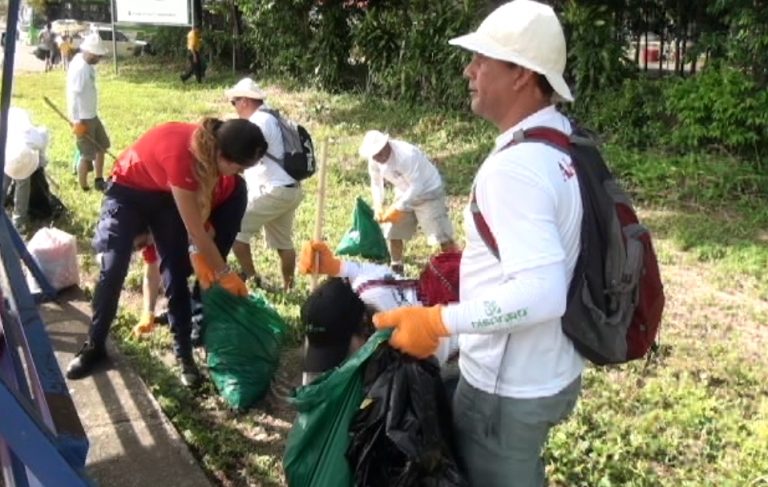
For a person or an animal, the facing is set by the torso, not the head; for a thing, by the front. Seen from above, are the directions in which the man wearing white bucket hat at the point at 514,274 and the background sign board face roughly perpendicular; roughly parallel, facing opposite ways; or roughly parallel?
roughly perpendicular

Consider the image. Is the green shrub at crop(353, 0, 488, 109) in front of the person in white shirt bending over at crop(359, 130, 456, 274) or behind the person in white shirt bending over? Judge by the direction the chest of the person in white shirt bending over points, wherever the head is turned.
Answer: behind

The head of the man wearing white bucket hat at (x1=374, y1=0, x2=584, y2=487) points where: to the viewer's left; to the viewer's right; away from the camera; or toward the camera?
to the viewer's left

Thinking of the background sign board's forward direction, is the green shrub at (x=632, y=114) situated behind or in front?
in front

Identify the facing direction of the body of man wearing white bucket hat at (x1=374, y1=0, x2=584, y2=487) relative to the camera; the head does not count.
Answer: to the viewer's left

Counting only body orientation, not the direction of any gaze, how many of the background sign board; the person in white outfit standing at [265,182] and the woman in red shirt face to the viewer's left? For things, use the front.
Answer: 1

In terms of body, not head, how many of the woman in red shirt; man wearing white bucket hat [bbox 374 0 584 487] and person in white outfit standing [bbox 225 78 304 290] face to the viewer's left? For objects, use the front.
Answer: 2

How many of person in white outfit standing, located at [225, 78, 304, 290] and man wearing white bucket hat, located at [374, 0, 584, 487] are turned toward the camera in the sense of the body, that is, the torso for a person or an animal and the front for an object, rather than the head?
0

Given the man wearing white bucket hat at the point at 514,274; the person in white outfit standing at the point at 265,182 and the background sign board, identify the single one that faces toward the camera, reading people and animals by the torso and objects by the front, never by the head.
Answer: the background sign board

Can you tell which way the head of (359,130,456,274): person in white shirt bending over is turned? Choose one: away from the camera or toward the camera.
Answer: toward the camera

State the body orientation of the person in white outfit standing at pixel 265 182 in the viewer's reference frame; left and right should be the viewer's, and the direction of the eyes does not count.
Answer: facing to the left of the viewer

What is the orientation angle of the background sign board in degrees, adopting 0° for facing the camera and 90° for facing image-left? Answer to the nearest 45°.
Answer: approximately 0°

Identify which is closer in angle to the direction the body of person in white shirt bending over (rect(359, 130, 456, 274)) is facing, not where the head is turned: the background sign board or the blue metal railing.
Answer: the blue metal railing

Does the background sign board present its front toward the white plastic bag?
yes

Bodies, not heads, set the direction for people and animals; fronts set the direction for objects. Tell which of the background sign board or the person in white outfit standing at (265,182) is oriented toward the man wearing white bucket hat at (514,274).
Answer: the background sign board

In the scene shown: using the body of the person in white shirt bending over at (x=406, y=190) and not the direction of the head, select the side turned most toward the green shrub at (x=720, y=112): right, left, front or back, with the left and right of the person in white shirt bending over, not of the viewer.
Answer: back
